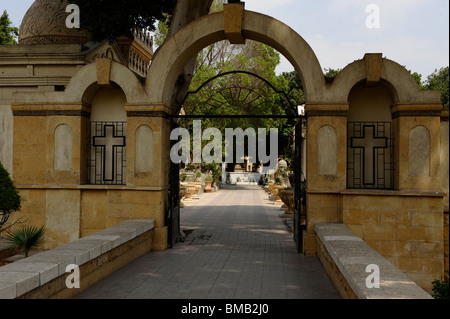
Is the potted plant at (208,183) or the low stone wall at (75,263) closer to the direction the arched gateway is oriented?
the low stone wall

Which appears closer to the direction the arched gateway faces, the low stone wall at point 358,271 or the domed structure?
the low stone wall

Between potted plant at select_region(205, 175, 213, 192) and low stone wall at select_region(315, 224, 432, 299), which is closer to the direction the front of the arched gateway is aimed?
the low stone wall

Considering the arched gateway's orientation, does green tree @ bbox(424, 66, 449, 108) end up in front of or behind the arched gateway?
behind

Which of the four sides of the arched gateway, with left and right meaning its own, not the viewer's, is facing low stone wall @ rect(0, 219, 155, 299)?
front

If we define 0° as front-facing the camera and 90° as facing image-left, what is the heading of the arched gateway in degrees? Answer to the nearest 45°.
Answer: approximately 0°

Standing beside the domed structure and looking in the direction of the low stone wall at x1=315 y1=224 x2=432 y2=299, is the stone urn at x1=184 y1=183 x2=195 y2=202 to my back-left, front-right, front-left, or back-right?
back-left

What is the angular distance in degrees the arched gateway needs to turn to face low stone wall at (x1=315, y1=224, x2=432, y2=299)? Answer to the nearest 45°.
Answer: approximately 45° to its left

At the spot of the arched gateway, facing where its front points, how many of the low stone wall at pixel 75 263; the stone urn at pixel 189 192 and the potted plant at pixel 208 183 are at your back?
2

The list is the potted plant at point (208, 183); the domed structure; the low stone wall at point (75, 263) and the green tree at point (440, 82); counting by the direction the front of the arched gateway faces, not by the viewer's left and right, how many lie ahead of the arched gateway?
1

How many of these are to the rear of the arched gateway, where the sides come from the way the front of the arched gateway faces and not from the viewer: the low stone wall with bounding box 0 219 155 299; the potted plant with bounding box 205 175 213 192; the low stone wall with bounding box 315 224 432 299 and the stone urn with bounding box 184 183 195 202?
2

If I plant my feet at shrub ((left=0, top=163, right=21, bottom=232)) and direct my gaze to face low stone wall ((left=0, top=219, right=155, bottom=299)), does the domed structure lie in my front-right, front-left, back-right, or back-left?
back-left

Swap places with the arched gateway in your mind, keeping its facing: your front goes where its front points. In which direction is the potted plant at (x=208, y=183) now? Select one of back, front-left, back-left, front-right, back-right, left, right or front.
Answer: back

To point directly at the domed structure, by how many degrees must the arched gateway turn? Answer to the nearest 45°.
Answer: approximately 135° to its right

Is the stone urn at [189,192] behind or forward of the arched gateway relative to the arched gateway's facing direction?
behind

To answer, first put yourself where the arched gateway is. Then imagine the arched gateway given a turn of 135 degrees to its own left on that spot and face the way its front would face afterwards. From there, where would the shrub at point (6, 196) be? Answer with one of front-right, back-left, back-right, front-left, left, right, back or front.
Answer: back
